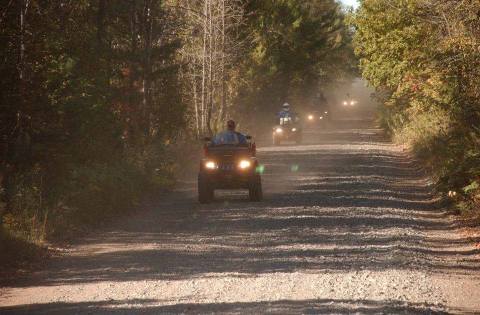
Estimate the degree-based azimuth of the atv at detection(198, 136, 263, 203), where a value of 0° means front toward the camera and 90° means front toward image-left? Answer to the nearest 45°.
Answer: approximately 0°
